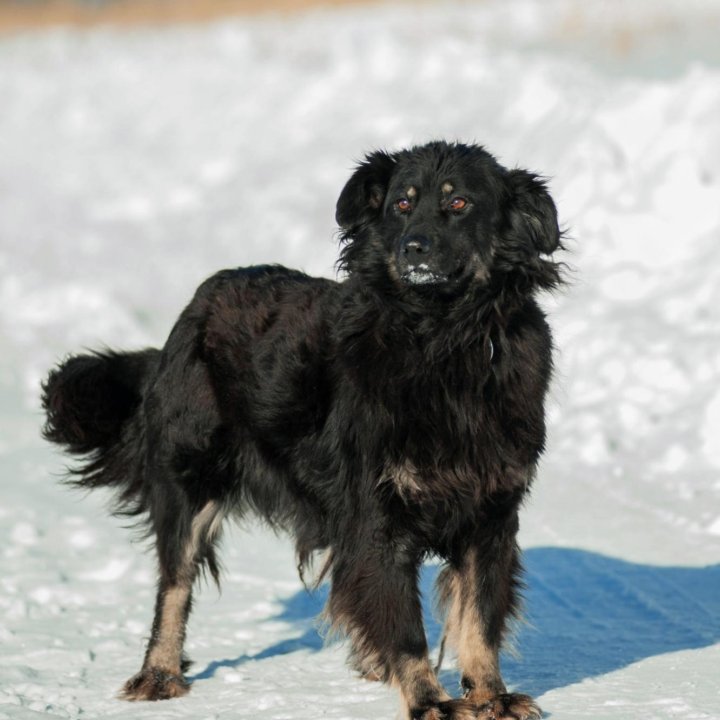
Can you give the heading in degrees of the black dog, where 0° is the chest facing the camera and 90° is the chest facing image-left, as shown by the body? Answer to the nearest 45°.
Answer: approximately 315°
